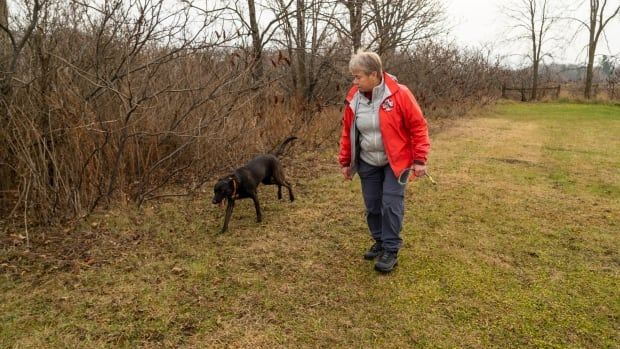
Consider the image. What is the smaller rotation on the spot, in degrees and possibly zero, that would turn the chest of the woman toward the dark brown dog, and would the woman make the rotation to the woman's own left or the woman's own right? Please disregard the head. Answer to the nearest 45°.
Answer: approximately 90° to the woman's own right

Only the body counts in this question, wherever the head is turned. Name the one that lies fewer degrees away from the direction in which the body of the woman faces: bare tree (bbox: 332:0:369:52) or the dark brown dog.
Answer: the dark brown dog

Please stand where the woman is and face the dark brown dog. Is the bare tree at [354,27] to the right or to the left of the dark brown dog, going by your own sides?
right

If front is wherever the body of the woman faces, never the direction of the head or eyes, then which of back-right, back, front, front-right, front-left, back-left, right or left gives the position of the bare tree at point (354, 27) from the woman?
back-right

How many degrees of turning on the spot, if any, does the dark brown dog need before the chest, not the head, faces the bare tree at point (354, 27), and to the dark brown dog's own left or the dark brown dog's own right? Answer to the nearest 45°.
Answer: approximately 180°

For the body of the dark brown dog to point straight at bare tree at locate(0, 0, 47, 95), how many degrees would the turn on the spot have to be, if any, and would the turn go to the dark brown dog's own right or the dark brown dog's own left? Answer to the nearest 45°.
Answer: approximately 45° to the dark brown dog's own right

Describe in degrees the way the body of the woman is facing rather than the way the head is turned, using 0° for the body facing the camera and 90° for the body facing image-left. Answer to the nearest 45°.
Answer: approximately 45°
